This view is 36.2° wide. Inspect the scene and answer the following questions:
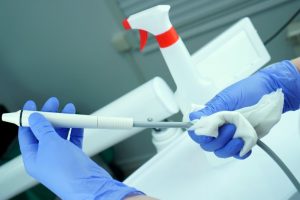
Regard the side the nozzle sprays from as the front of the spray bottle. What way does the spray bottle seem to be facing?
to the viewer's left

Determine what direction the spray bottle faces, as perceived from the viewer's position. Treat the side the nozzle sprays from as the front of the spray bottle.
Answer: facing to the left of the viewer
